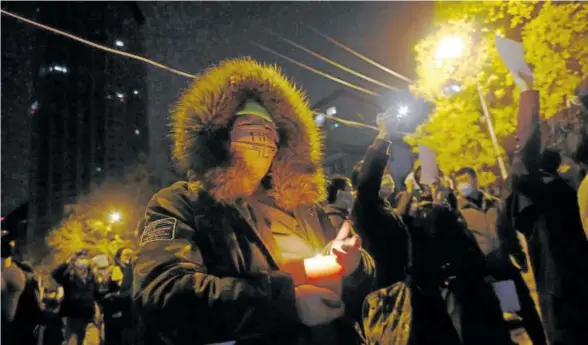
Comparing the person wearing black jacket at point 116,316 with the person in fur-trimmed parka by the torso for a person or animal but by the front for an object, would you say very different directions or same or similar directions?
same or similar directions

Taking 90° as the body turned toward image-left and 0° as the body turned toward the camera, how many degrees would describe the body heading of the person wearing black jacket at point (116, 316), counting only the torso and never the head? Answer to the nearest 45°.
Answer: approximately 315°

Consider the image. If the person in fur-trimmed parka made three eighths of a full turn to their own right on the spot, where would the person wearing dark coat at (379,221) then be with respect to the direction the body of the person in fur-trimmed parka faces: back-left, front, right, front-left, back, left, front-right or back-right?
back-right

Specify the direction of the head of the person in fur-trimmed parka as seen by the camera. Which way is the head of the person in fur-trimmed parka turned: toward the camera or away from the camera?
toward the camera

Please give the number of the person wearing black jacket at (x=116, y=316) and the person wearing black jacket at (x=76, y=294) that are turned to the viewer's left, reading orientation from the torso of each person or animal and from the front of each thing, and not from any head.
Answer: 0

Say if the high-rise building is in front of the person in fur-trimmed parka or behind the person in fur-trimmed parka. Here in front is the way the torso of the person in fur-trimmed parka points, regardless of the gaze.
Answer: behind
